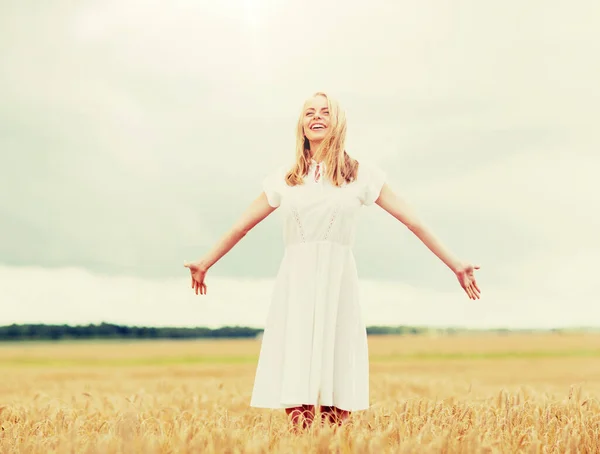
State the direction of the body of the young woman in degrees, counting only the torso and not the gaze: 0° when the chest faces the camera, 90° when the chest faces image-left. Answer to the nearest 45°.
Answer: approximately 0°
